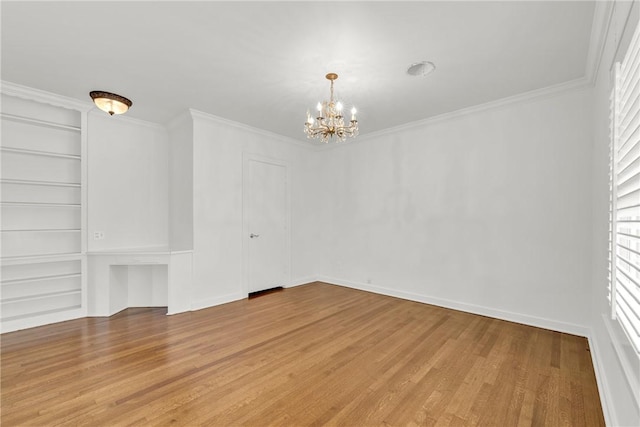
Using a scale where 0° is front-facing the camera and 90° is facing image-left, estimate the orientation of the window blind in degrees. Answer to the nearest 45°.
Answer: approximately 90°

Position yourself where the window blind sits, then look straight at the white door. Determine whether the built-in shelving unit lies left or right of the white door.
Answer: left

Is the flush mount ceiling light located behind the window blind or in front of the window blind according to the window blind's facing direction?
in front

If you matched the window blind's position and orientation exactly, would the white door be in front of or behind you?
in front

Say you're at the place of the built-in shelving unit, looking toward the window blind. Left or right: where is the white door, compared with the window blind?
left
